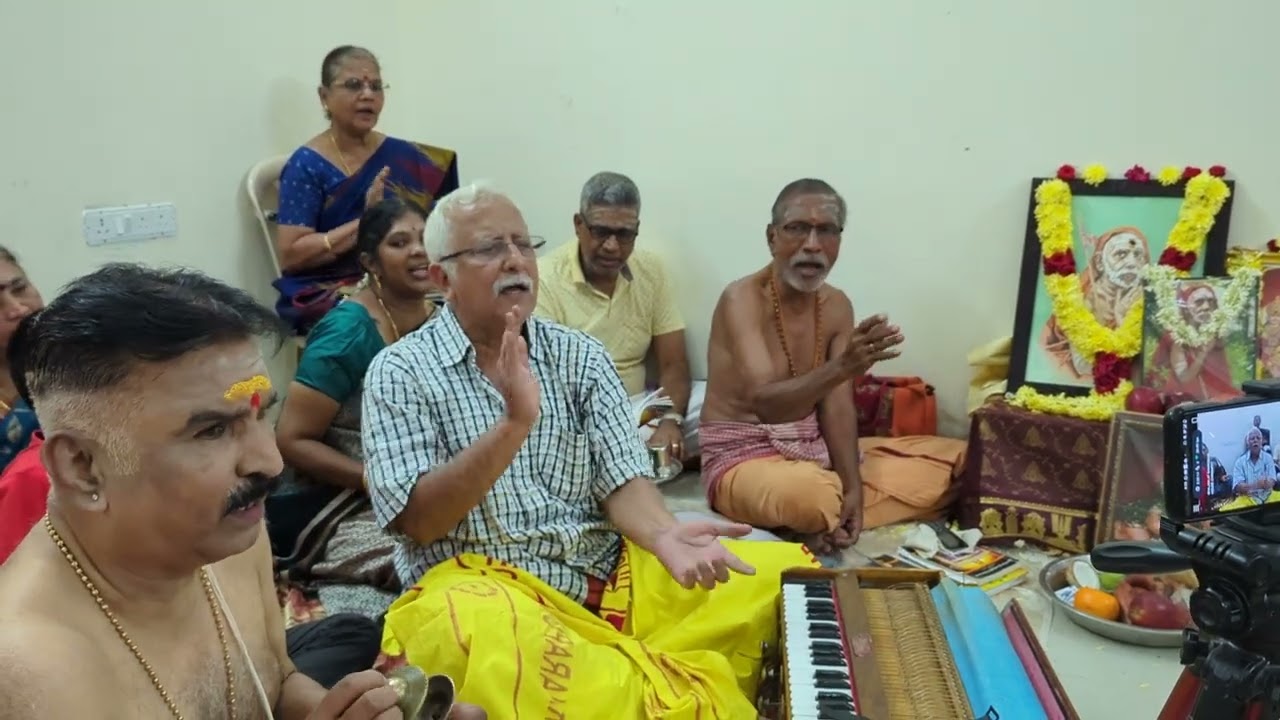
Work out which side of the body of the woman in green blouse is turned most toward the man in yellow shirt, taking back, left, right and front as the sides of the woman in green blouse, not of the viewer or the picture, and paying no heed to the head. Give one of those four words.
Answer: left

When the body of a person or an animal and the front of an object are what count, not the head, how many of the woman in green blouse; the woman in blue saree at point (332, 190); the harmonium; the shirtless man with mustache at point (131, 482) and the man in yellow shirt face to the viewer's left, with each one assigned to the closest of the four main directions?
1

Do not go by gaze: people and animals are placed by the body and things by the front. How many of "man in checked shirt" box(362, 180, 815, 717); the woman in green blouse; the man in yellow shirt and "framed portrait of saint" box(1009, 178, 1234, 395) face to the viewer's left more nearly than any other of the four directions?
0

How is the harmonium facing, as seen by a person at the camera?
facing to the left of the viewer

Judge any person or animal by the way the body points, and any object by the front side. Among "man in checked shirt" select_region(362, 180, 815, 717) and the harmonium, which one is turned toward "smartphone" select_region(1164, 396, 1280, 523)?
the man in checked shirt

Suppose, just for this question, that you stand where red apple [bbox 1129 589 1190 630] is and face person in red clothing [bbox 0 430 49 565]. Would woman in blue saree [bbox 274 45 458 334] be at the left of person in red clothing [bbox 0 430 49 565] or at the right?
right

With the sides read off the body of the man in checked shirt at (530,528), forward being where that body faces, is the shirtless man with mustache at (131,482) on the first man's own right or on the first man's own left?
on the first man's own right

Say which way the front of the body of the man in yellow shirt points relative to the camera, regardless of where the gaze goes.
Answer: toward the camera

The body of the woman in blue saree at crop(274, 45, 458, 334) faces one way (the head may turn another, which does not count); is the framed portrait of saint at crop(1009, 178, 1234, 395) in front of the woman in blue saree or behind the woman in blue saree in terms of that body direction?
in front

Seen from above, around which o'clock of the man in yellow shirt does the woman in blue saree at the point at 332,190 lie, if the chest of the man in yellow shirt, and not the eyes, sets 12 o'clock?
The woman in blue saree is roughly at 3 o'clock from the man in yellow shirt.
